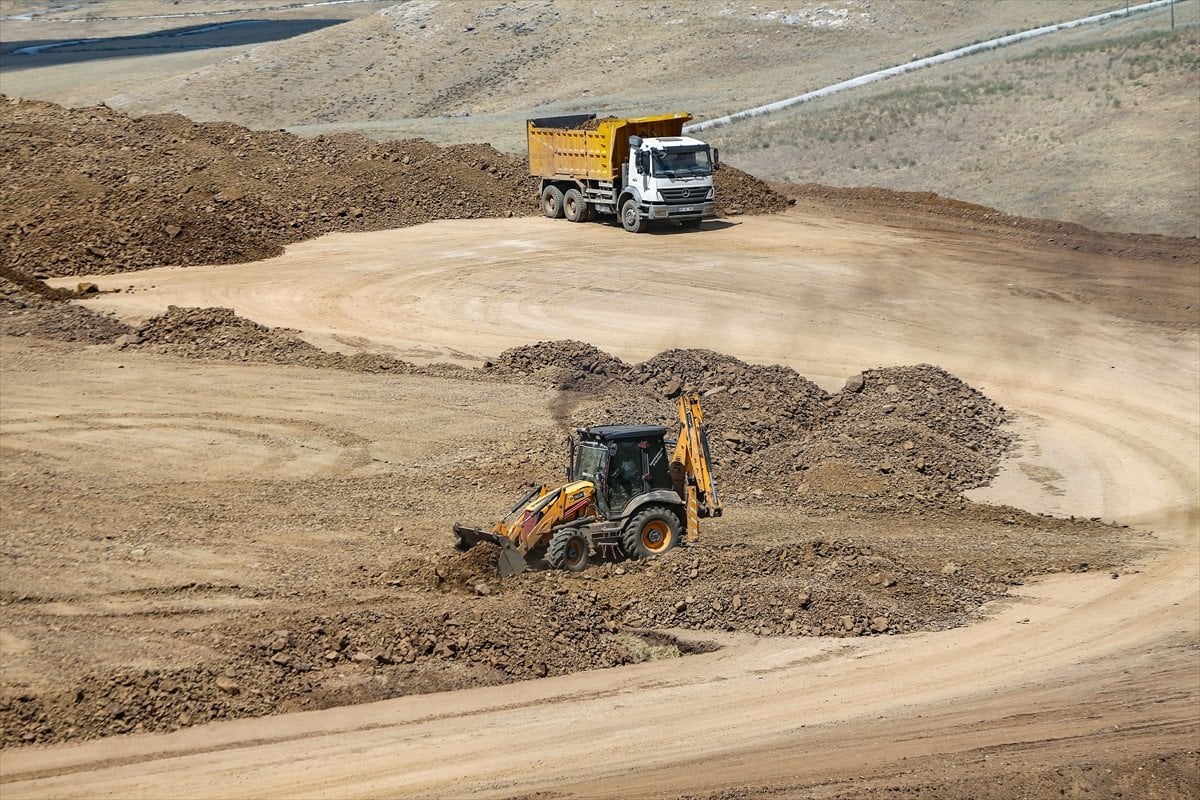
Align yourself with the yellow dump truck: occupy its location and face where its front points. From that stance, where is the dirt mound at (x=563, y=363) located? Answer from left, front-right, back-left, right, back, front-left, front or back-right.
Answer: front-right

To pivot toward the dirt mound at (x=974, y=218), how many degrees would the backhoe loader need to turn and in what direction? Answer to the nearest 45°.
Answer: approximately 180°

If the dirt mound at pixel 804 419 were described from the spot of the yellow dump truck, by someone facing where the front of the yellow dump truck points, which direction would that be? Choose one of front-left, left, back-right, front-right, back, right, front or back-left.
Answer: front-right

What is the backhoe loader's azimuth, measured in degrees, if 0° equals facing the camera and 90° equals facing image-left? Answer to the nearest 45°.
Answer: approximately 45°

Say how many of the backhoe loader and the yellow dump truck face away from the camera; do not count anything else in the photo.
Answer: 0

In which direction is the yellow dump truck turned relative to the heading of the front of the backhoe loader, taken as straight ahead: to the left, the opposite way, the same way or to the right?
to the left

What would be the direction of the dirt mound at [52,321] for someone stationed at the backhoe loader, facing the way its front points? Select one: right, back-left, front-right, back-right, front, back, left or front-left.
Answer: right

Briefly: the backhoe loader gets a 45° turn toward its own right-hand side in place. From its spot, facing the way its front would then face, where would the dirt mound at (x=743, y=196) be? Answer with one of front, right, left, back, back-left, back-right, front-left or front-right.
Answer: right

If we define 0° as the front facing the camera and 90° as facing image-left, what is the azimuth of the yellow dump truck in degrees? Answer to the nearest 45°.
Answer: approximately 315°

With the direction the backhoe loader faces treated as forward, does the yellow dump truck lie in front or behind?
behind

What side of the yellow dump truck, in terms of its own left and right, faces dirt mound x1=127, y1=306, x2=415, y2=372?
right
